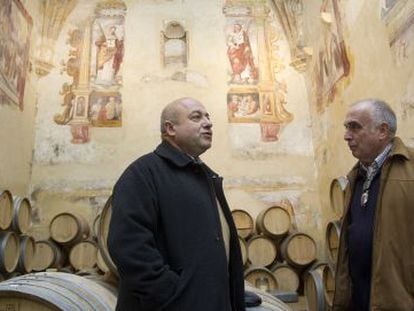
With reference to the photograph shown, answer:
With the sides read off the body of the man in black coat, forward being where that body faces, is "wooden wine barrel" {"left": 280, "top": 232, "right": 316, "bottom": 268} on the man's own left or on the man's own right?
on the man's own left

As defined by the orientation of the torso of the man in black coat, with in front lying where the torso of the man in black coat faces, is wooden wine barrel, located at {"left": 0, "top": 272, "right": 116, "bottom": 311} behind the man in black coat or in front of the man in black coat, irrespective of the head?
behind

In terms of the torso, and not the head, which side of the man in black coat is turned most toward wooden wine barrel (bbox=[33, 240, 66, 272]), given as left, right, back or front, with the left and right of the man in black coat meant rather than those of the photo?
back

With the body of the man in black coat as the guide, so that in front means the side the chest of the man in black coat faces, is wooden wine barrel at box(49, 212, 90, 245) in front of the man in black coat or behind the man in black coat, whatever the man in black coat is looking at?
behind

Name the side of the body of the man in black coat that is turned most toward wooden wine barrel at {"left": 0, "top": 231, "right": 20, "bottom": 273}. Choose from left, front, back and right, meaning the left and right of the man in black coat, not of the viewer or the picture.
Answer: back

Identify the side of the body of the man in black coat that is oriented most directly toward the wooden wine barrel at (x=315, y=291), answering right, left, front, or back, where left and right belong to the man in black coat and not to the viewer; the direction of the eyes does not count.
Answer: left

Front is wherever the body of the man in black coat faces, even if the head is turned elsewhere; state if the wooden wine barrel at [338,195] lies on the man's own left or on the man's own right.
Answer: on the man's own left

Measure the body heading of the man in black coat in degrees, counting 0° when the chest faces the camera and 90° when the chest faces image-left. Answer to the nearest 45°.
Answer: approximately 315°

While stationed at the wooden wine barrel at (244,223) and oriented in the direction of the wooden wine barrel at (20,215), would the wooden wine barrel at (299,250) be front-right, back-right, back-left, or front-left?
back-left

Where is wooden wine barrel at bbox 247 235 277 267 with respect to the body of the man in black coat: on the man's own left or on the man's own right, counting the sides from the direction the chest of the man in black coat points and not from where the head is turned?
on the man's own left

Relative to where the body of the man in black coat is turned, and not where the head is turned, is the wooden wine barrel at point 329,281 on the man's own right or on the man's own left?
on the man's own left
